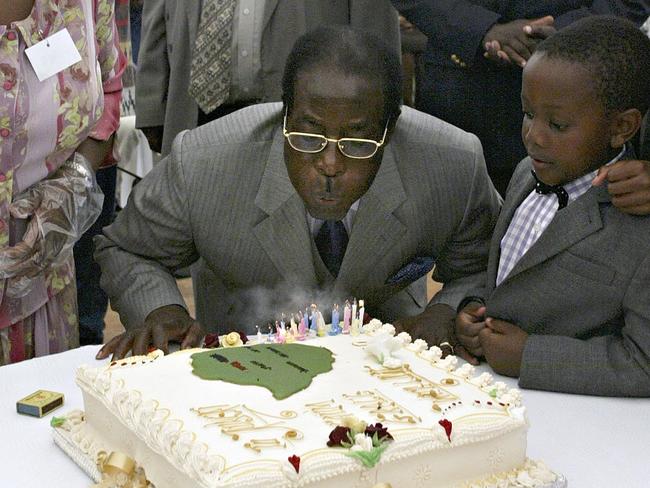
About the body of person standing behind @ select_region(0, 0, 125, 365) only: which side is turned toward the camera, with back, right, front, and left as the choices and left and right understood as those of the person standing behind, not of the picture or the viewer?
front

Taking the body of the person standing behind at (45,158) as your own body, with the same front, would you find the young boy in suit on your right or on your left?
on your left

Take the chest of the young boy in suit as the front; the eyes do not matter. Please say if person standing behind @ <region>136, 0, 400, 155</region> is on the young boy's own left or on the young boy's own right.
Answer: on the young boy's own right

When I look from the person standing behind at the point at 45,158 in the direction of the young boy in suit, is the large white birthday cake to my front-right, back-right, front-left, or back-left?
front-right

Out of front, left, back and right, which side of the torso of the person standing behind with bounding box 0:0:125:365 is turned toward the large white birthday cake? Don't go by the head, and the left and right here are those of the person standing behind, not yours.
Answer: front

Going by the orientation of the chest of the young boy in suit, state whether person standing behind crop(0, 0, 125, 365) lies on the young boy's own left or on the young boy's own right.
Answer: on the young boy's own right

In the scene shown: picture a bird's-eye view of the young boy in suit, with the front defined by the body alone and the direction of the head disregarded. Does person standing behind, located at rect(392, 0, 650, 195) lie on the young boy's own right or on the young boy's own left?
on the young boy's own right

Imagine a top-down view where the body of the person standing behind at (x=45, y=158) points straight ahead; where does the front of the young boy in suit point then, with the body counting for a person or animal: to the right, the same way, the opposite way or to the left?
to the right

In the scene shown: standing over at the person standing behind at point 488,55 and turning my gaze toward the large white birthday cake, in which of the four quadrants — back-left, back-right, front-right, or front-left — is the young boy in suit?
front-left

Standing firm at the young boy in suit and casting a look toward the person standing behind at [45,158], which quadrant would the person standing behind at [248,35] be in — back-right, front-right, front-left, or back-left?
front-right

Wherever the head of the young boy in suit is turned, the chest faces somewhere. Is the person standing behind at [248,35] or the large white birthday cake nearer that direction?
the large white birthday cake

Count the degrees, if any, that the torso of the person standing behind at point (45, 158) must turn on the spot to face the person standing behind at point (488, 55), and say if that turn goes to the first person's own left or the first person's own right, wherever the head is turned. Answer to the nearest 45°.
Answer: approximately 90° to the first person's own left
